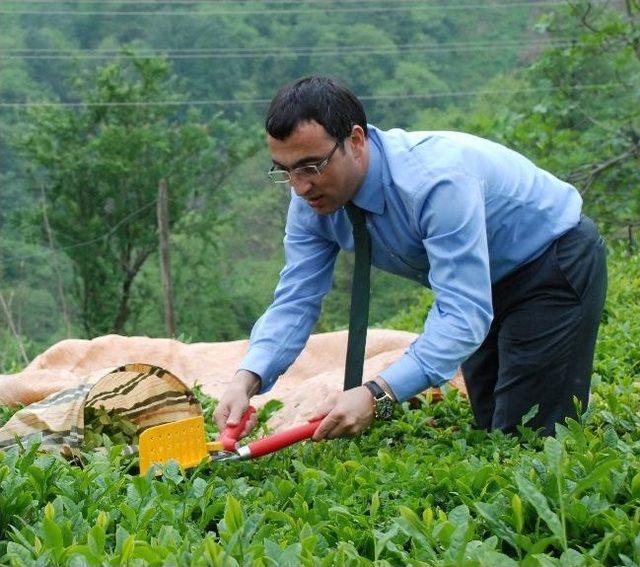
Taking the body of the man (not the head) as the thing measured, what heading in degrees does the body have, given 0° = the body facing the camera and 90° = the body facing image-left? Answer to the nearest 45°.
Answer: approximately 45°

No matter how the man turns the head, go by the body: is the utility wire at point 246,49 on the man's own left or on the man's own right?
on the man's own right

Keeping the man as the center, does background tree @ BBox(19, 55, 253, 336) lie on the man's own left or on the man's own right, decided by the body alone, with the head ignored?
on the man's own right

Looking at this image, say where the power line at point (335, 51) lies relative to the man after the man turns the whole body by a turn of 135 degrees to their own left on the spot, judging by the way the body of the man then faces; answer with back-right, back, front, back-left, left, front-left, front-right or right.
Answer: left
